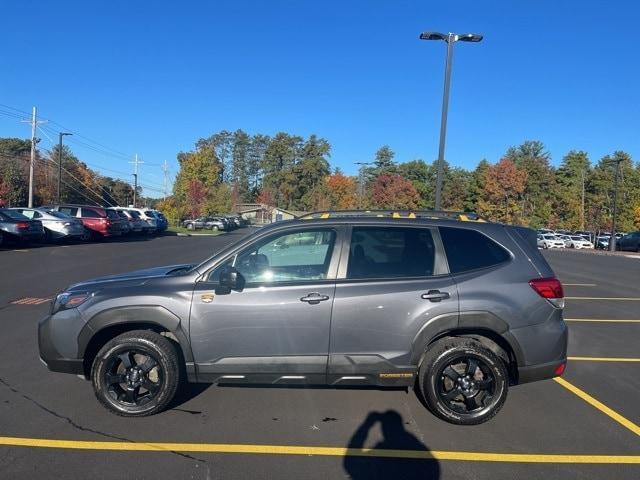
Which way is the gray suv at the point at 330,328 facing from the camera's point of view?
to the viewer's left

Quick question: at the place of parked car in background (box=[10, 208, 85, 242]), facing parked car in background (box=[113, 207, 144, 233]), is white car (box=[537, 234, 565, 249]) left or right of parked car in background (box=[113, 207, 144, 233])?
right

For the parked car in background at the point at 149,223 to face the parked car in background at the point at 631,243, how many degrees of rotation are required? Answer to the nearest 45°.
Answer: approximately 135° to its right

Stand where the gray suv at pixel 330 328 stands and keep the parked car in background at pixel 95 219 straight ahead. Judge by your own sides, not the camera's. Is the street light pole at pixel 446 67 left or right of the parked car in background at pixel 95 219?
right

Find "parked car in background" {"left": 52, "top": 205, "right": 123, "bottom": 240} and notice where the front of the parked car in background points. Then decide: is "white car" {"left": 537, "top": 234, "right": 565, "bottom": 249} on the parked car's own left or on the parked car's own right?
on the parked car's own right

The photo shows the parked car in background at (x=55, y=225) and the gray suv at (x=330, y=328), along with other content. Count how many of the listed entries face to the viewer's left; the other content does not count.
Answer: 1

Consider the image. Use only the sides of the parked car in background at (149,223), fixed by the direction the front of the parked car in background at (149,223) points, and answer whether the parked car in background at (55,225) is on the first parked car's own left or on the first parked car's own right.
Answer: on the first parked car's own left
